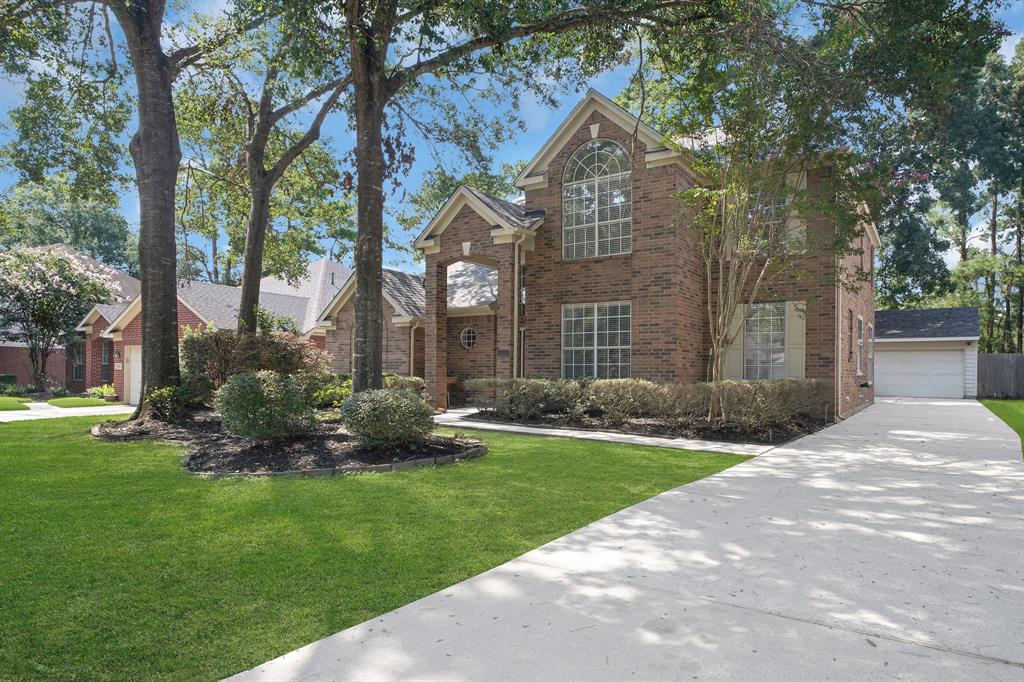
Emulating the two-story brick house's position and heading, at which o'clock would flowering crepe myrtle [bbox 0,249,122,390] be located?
The flowering crepe myrtle is roughly at 2 o'clock from the two-story brick house.

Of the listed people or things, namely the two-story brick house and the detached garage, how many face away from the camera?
0

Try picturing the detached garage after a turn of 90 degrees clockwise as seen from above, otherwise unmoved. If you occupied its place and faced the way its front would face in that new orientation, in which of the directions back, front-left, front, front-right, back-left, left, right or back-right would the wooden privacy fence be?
back-right

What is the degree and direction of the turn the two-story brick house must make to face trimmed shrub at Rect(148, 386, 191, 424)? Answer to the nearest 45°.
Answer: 0° — it already faces it

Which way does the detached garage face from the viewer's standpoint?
toward the camera

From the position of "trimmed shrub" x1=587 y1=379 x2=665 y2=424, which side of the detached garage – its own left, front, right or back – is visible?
front

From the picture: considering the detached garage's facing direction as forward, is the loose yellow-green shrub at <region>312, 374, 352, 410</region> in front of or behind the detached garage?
in front

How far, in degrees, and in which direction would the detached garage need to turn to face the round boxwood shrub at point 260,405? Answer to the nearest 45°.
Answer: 0° — it already faces it

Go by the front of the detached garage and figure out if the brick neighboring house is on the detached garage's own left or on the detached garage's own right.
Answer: on the detached garage's own right

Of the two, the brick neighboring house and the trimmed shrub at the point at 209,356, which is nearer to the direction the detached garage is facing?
the trimmed shrub

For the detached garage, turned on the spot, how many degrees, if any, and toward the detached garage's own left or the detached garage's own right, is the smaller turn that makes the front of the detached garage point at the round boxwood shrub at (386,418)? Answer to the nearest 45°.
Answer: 0° — it already faces it

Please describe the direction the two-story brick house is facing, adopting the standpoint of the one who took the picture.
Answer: facing the viewer and to the left of the viewer

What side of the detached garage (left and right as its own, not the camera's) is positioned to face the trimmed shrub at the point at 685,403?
front
